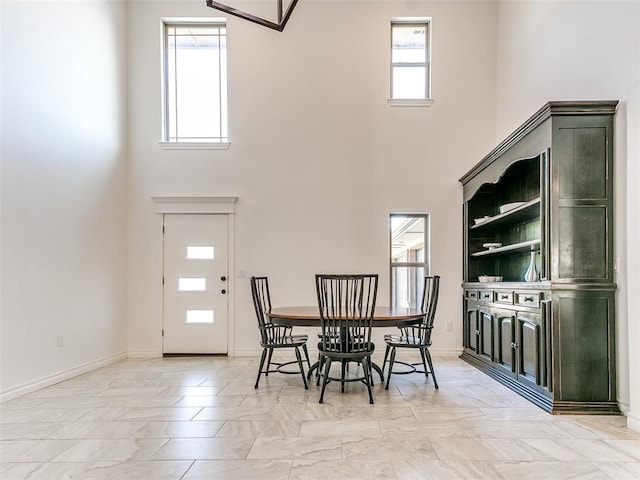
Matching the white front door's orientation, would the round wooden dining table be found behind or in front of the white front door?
in front

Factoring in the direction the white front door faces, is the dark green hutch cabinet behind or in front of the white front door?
in front

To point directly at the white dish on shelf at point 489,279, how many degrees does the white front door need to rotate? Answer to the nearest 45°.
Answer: approximately 45° to its left

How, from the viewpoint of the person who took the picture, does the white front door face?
facing the viewer

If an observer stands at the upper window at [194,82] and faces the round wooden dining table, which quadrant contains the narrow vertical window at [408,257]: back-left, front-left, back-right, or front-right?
front-left
